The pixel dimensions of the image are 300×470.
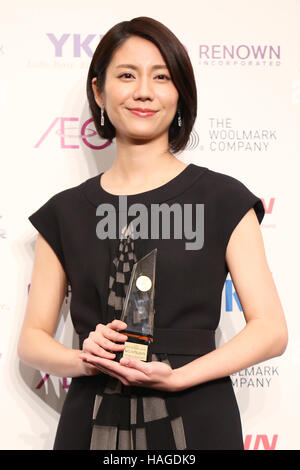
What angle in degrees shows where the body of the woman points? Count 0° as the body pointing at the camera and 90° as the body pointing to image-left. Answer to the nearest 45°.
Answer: approximately 0°
